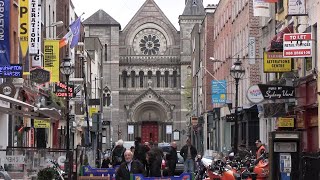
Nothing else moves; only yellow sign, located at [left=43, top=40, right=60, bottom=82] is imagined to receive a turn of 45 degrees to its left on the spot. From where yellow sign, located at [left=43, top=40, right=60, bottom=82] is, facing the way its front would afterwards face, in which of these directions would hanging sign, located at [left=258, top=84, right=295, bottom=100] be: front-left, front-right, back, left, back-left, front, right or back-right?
front

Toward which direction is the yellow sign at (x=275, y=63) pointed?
toward the camera

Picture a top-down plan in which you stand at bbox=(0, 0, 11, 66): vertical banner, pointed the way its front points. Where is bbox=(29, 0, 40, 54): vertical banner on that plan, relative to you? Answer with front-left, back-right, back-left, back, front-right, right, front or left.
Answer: back

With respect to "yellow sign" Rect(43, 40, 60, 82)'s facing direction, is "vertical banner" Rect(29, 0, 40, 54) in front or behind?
in front

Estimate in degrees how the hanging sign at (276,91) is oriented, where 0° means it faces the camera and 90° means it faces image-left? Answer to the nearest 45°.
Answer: approximately 0°

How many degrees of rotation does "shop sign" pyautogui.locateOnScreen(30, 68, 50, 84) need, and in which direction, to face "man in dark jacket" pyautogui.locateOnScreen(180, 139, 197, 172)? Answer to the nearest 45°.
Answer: approximately 90° to its left

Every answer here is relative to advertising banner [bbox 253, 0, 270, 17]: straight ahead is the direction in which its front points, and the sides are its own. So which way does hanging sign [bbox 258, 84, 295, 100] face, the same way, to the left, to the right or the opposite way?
the same way

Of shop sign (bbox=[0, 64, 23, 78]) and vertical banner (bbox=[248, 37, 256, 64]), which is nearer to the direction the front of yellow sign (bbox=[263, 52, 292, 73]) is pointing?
the shop sign

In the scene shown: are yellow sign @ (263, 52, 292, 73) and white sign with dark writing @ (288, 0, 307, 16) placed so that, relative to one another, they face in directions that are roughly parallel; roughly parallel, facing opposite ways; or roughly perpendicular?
roughly parallel

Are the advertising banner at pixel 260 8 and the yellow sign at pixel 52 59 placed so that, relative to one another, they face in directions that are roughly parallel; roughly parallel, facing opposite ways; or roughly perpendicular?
roughly parallel

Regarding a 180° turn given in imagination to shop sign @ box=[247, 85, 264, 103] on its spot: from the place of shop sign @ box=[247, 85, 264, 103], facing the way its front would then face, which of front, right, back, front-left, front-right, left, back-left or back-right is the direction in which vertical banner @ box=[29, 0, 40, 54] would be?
left
